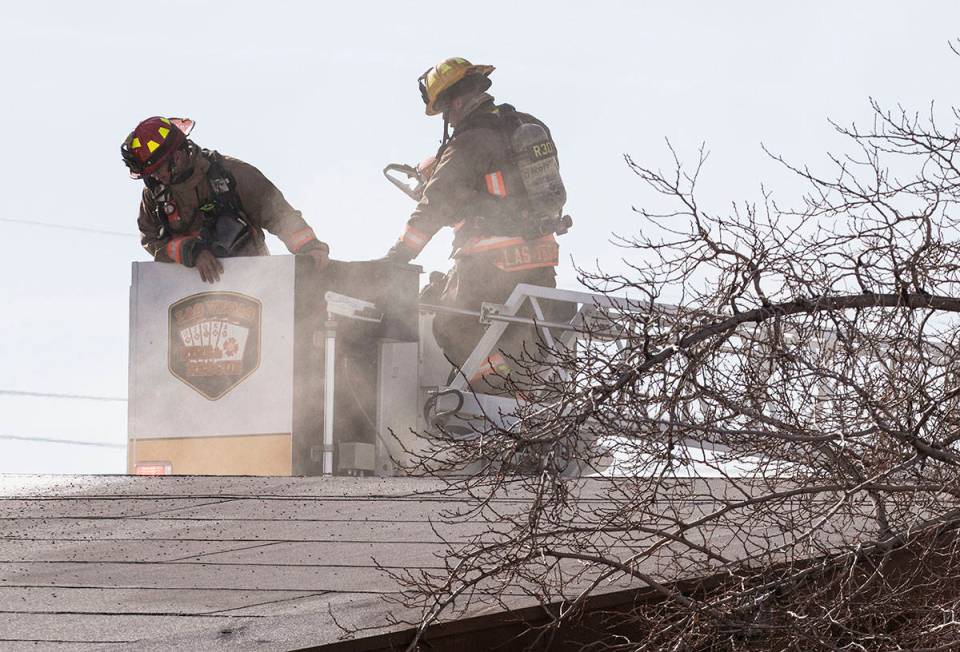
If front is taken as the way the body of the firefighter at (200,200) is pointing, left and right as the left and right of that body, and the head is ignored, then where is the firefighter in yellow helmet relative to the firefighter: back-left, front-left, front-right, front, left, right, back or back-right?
back-left

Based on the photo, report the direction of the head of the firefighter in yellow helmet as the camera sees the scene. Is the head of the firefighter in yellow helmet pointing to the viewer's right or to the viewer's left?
to the viewer's left

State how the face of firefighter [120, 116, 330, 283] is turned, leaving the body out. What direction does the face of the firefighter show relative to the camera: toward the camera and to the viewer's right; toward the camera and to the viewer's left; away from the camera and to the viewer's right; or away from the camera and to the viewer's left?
toward the camera and to the viewer's left

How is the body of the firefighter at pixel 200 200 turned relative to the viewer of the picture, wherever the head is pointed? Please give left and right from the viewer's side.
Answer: facing the viewer and to the left of the viewer
